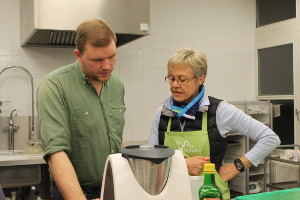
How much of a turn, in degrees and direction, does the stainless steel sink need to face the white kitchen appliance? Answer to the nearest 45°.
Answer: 0° — it already faces it

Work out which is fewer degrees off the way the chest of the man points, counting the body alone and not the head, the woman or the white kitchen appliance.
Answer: the white kitchen appliance

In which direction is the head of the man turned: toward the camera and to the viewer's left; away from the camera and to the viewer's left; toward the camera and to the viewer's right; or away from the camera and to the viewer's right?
toward the camera and to the viewer's right

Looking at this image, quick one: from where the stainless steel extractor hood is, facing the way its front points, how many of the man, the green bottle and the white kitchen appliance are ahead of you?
3

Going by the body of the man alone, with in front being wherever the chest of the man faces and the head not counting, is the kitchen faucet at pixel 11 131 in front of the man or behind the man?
behind

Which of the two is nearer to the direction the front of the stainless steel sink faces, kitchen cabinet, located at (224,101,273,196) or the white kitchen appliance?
the white kitchen appliance

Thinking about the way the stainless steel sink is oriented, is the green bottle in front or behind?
in front

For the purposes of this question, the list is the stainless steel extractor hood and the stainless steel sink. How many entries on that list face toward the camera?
2
